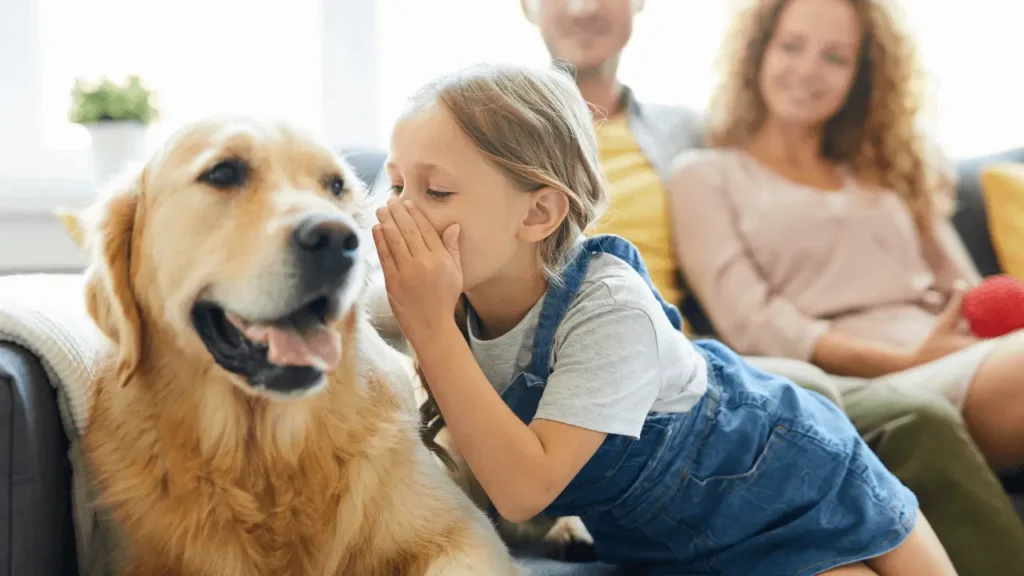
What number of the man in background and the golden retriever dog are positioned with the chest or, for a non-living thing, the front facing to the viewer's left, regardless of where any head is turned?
0

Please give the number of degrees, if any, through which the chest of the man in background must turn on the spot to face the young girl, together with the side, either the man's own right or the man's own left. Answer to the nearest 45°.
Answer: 0° — they already face them

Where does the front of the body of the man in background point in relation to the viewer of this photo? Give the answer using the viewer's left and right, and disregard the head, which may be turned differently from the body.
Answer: facing the viewer

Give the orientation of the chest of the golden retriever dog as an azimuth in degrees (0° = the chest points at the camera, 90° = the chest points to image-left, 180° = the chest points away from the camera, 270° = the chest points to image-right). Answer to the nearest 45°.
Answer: approximately 315°

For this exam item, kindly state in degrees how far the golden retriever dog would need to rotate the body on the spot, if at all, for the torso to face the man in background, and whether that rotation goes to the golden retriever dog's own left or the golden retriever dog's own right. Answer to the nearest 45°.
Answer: approximately 90° to the golden retriever dog's own left

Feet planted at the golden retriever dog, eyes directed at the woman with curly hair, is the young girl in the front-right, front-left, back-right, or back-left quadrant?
front-right

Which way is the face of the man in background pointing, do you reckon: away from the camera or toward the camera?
toward the camera

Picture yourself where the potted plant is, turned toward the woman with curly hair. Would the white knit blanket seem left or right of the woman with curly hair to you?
right

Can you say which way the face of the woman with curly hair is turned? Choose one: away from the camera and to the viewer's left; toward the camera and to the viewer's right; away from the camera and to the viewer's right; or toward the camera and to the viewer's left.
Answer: toward the camera and to the viewer's left

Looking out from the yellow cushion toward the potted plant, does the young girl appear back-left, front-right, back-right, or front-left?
front-left
